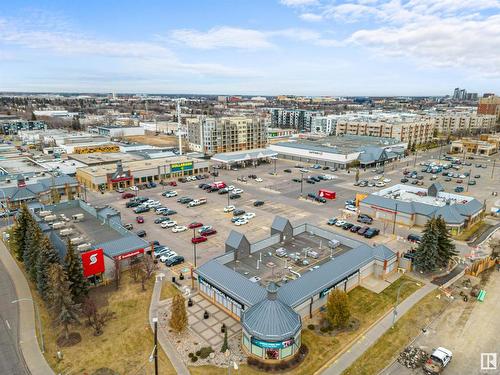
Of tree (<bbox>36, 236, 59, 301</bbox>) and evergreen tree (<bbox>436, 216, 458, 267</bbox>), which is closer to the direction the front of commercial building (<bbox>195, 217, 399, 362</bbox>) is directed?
the tree

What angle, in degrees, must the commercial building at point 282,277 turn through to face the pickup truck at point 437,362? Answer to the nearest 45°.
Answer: approximately 45° to its left

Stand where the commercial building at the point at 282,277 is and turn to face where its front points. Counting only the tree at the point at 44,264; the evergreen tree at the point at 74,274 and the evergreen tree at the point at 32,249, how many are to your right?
3

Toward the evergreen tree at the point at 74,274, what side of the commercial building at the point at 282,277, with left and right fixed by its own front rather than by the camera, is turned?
right

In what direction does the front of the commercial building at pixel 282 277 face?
toward the camera

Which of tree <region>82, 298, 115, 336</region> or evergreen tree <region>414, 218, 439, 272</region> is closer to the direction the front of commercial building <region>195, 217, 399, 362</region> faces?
the tree

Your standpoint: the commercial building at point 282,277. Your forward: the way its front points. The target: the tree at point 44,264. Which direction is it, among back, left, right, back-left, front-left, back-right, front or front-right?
right

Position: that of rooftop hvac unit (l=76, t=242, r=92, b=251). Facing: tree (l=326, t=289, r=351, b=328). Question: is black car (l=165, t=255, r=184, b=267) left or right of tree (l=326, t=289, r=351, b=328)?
left

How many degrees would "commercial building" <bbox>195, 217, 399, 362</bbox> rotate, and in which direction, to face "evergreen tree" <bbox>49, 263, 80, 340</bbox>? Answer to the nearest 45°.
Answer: approximately 45° to its right

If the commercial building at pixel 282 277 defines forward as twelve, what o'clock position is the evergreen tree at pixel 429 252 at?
The evergreen tree is roughly at 8 o'clock from the commercial building.

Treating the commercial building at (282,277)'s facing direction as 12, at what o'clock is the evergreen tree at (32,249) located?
The evergreen tree is roughly at 3 o'clock from the commercial building.

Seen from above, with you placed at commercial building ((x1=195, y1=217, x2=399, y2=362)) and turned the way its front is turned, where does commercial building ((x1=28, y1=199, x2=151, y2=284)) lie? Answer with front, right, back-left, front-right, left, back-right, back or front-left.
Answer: right

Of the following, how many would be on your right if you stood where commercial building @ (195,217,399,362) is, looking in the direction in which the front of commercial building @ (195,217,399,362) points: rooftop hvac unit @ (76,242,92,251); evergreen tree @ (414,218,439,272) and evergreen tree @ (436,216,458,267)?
1

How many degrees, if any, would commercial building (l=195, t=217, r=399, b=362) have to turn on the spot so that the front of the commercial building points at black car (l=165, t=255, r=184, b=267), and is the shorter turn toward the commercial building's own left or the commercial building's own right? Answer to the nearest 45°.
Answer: approximately 135° to the commercial building's own right

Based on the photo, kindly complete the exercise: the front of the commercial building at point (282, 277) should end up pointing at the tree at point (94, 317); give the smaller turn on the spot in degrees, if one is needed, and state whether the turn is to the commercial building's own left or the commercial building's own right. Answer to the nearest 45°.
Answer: approximately 45° to the commercial building's own right

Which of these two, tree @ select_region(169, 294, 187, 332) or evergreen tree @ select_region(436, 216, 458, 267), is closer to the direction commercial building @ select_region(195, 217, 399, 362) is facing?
the tree
